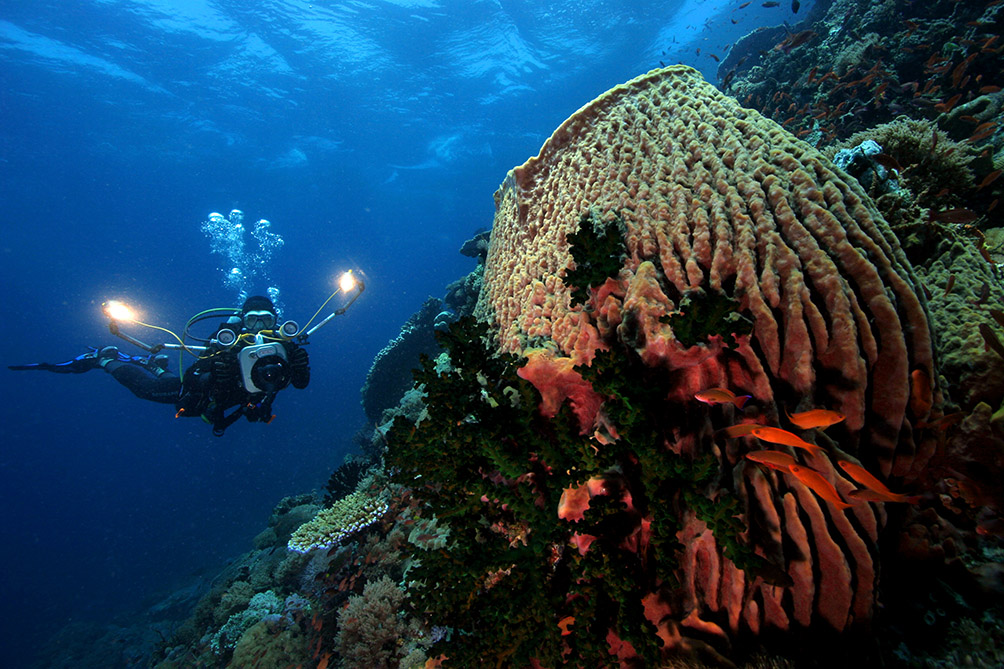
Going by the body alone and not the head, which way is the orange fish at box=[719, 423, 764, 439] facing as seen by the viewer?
to the viewer's left

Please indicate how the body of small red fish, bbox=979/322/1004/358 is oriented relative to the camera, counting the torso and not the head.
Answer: to the viewer's left

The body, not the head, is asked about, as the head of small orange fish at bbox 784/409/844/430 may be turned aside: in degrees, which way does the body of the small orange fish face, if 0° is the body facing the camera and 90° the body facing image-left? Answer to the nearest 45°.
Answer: approximately 270°

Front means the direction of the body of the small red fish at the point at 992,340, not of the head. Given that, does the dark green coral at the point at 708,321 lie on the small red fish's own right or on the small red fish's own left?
on the small red fish's own left

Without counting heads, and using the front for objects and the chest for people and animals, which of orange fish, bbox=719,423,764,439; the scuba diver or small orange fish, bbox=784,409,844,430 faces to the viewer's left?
the orange fish, bbox=719,423,764,439

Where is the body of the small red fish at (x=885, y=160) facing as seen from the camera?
to the viewer's left

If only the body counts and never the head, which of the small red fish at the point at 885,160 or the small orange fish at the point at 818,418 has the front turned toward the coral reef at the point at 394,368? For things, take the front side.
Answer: the small red fish at the point at 885,160

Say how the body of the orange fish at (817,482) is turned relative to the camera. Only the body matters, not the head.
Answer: to the viewer's left
